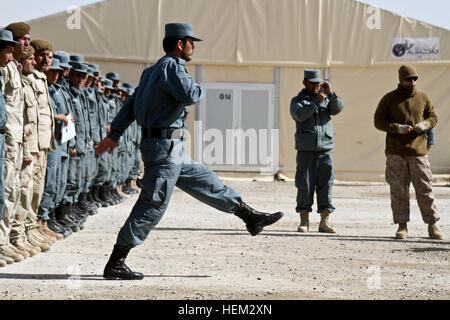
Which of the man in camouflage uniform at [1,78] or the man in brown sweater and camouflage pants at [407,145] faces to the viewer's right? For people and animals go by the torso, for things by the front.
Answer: the man in camouflage uniform at [1,78]

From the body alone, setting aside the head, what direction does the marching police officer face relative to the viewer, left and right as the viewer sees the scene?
facing to the right of the viewer

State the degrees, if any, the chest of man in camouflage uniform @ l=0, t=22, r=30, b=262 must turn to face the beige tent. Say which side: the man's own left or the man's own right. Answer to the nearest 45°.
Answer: approximately 90° to the man's own left

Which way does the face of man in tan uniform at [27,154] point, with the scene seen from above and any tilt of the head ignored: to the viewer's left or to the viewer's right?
to the viewer's right

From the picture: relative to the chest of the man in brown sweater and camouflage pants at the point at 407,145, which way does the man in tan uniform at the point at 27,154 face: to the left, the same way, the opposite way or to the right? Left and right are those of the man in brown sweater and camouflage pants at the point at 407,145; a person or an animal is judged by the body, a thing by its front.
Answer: to the left

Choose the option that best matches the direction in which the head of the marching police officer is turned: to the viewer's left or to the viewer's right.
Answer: to the viewer's right

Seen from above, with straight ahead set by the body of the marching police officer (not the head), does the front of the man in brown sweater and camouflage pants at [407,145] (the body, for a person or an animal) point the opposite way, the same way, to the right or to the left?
to the right

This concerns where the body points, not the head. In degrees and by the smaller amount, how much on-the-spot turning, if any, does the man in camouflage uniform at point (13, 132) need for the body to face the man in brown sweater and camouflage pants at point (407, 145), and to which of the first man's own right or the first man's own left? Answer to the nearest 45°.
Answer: approximately 45° to the first man's own left

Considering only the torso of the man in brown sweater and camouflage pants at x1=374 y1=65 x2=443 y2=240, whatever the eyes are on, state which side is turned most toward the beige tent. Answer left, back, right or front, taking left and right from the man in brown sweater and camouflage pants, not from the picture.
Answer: back

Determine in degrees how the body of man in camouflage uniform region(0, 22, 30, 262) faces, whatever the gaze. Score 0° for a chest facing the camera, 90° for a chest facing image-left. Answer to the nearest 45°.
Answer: approximately 315°
